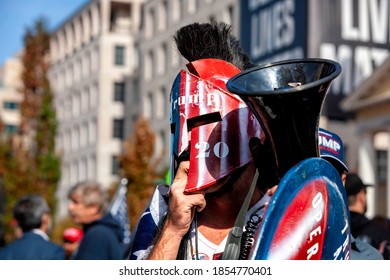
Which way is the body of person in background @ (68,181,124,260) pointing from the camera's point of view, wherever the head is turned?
to the viewer's left

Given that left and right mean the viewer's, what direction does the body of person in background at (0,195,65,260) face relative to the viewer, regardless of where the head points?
facing away from the viewer and to the right of the viewer

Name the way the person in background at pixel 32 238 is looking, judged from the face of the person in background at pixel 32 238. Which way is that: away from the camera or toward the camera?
away from the camera

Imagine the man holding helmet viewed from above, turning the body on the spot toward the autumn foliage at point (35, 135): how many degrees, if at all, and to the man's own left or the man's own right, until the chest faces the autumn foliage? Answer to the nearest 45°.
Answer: approximately 135° to the man's own right

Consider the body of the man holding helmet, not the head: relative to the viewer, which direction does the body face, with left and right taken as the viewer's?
facing the viewer and to the left of the viewer

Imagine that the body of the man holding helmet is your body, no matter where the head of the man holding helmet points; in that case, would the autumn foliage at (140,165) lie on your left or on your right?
on your right

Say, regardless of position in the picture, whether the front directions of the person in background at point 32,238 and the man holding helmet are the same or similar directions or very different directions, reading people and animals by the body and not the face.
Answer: very different directions

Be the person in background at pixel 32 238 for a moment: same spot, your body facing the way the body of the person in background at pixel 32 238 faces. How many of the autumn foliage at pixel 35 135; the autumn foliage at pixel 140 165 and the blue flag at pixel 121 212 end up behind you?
0
